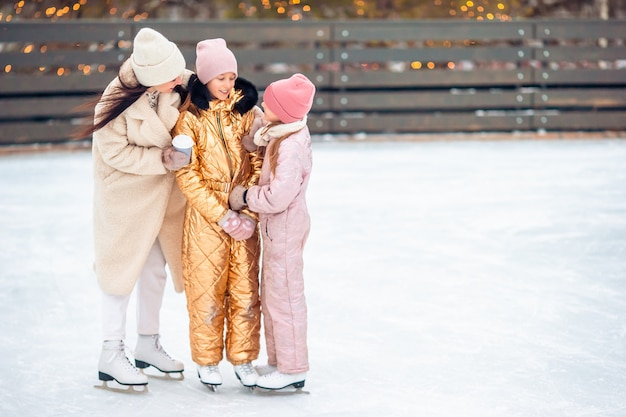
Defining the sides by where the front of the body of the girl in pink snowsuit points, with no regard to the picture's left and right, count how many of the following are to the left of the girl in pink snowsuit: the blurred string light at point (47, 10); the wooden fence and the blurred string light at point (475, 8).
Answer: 0

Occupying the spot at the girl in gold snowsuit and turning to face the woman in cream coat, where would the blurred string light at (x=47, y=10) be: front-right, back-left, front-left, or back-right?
front-right

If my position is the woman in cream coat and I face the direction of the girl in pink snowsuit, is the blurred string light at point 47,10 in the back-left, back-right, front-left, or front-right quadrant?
back-left

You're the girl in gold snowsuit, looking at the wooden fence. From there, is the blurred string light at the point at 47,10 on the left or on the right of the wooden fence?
left

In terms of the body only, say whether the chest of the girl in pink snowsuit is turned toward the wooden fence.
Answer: no

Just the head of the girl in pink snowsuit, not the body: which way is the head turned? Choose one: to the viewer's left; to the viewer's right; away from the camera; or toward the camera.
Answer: to the viewer's left

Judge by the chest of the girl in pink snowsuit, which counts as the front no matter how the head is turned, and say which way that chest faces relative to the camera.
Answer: to the viewer's left

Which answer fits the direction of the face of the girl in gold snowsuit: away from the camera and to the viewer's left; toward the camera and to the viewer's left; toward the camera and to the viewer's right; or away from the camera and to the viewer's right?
toward the camera and to the viewer's right

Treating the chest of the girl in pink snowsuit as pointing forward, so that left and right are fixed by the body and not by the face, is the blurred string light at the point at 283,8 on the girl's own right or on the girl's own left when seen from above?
on the girl's own right

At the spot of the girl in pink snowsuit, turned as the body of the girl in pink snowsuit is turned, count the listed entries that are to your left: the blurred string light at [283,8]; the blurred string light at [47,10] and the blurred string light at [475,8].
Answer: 0

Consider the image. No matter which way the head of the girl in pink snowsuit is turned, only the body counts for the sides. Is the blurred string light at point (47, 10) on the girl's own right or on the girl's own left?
on the girl's own right
